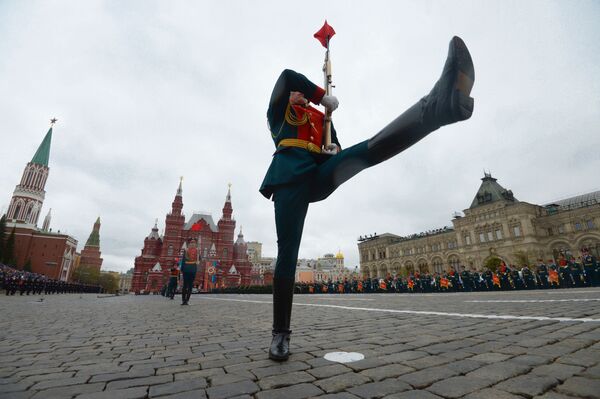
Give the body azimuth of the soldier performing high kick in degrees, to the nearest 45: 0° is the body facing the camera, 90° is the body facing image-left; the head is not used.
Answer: approximately 315°

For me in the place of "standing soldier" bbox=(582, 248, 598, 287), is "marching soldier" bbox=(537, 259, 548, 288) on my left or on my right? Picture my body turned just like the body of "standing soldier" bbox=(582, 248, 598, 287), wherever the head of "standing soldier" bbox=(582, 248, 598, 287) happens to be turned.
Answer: on my right

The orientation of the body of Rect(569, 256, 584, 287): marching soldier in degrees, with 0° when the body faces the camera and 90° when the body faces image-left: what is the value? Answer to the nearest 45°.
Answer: approximately 45°

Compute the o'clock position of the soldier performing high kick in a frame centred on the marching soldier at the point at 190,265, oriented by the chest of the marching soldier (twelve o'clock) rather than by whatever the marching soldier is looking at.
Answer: The soldier performing high kick is roughly at 1 o'clock from the marching soldier.

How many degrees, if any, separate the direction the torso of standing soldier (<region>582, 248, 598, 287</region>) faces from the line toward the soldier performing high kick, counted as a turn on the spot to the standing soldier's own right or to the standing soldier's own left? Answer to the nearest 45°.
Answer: approximately 45° to the standing soldier's own left

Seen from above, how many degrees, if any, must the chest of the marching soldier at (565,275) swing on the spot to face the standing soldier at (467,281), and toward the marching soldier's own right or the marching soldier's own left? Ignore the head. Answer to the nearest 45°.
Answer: approximately 45° to the marching soldier's own right

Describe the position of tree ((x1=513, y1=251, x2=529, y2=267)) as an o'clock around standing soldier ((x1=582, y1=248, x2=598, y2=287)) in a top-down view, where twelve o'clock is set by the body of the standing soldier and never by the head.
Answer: The tree is roughly at 4 o'clock from the standing soldier.

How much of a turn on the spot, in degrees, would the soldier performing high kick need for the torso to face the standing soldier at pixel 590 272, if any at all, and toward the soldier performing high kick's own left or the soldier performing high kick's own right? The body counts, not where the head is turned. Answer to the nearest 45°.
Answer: approximately 90° to the soldier performing high kick's own left

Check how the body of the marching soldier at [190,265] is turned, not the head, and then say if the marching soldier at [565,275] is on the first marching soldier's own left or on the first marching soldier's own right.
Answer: on the first marching soldier's own left
